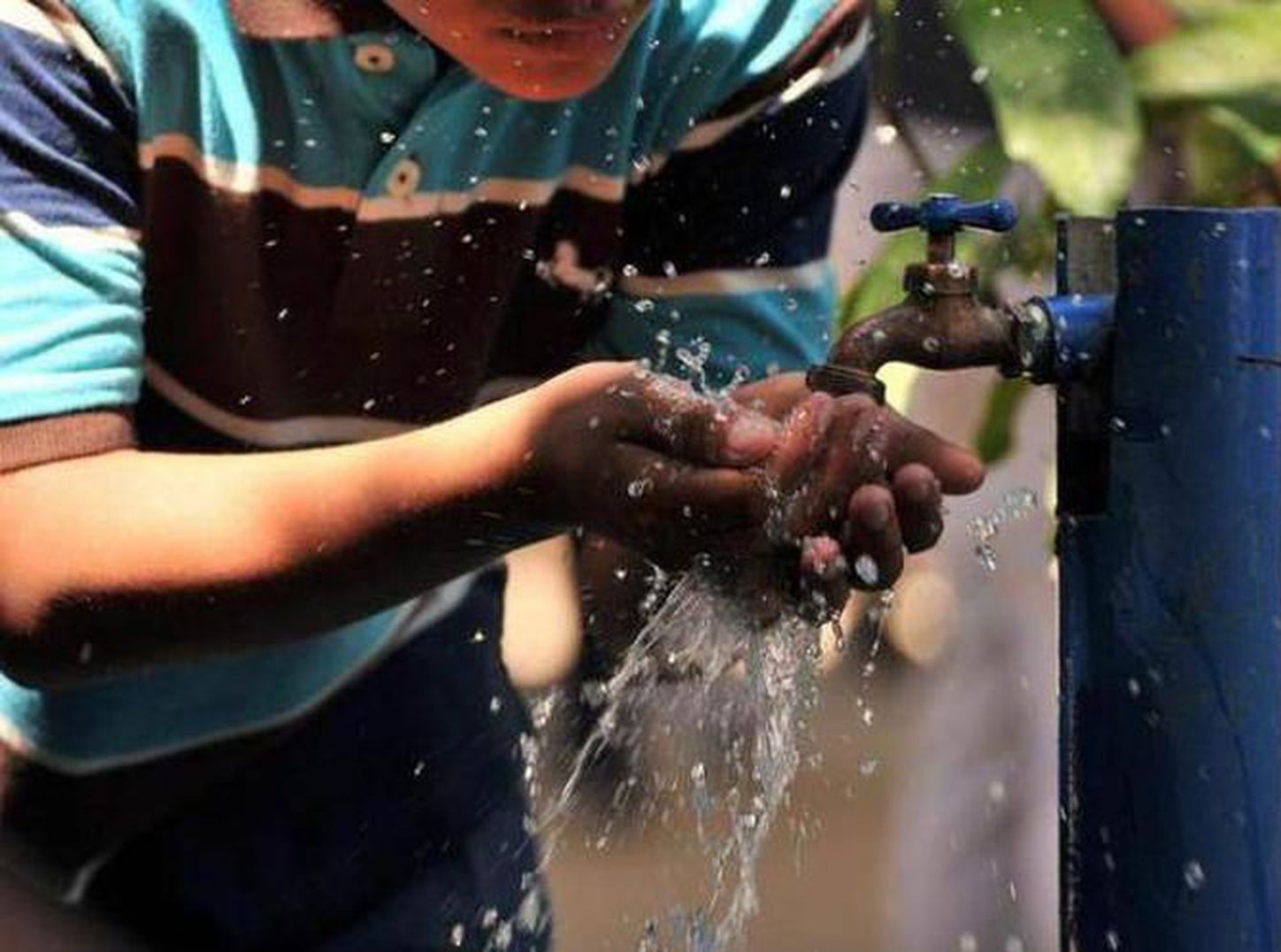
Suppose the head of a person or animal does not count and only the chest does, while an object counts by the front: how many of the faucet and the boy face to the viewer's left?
1

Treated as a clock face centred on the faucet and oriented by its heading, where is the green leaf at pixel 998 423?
The green leaf is roughly at 3 o'clock from the faucet.

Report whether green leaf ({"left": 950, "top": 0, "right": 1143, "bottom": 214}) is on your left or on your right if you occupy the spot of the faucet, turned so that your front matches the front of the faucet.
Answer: on your right

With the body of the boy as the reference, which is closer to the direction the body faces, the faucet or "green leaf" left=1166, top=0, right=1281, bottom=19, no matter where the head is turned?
the faucet

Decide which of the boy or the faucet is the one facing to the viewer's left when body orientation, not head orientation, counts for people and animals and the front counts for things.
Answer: the faucet

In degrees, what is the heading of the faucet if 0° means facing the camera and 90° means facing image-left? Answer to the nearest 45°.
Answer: approximately 90°

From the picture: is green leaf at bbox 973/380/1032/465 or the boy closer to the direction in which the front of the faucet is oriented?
the boy

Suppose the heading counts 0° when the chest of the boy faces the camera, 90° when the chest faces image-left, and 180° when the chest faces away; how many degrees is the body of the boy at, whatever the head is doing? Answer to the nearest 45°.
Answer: approximately 315°
